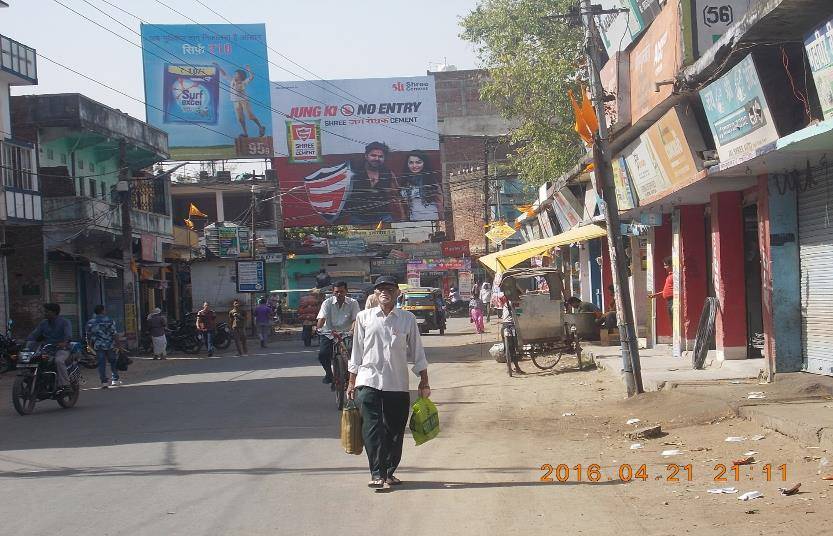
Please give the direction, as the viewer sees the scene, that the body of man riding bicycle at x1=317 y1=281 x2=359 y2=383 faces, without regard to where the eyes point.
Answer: toward the camera

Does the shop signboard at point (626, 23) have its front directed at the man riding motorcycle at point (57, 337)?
yes

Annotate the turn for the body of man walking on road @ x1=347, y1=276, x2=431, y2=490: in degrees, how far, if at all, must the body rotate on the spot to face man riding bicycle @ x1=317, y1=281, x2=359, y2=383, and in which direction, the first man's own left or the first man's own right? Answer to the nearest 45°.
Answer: approximately 180°

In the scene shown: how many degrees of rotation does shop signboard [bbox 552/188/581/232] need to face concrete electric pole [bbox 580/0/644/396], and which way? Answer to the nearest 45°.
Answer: approximately 45° to its left

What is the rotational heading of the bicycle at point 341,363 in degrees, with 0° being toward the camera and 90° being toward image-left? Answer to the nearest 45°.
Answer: approximately 0°

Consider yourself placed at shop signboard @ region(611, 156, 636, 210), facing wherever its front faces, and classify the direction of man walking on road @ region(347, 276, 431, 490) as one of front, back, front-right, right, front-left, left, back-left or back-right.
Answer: front-left

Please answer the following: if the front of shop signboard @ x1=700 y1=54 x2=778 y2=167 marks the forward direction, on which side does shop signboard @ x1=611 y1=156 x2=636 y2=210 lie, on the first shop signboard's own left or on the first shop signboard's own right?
on the first shop signboard's own right

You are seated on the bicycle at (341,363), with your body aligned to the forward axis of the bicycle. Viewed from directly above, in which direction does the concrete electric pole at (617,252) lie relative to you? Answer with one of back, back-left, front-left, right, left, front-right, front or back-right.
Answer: left

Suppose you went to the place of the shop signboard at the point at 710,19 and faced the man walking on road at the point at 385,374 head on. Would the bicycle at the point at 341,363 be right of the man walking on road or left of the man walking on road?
right

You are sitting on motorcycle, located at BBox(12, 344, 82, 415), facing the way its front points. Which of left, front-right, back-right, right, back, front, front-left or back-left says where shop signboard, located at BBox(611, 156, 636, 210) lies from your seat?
back-left
